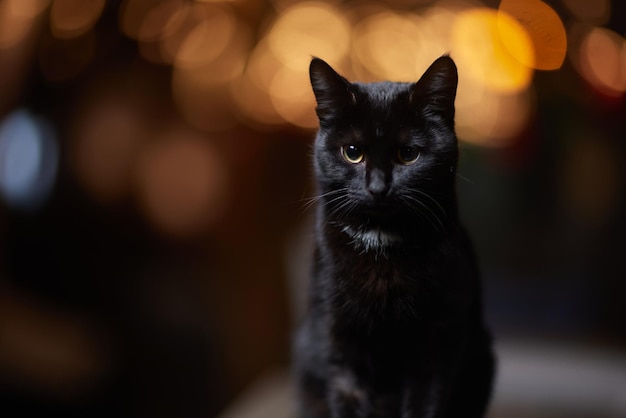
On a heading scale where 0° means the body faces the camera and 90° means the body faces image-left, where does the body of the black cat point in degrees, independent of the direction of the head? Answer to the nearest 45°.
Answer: approximately 0°
